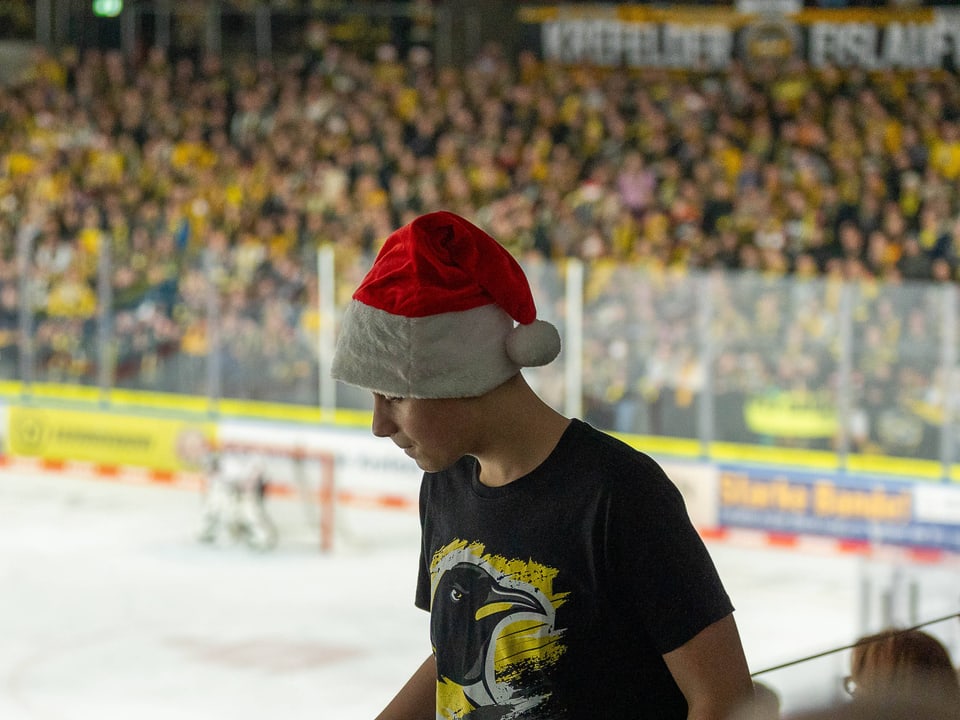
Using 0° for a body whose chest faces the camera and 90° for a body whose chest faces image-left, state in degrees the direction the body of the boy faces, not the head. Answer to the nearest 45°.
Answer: approximately 45°

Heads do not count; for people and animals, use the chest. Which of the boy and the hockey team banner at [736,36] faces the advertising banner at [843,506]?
the hockey team banner at [736,36]

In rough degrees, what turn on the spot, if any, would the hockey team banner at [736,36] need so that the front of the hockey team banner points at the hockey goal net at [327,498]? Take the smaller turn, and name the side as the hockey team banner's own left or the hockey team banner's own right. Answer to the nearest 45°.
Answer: approximately 45° to the hockey team banner's own right

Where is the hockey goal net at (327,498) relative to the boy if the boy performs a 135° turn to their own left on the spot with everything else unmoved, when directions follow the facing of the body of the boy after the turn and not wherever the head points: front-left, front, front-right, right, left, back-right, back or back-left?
left

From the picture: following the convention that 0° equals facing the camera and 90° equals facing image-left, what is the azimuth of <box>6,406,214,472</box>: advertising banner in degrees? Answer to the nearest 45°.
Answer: approximately 0°

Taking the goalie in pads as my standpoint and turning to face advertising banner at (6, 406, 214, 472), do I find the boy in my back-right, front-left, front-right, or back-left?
back-left

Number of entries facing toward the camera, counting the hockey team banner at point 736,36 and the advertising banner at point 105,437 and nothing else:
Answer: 2

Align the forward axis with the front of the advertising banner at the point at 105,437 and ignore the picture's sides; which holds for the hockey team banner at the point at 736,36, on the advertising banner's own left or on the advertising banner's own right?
on the advertising banner's own left

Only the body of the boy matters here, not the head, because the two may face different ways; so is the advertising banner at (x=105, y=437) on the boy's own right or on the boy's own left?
on the boy's own right

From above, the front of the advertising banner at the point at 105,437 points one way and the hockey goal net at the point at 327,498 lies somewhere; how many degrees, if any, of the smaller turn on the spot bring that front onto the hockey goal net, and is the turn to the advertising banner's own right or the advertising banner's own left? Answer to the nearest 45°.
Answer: approximately 45° to the advertising banner's own left

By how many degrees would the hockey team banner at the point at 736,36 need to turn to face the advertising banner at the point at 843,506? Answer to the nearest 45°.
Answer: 0° — it already faces it

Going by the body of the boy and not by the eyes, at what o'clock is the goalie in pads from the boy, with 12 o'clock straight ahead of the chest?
The goalie in pads is roughly at 4 o'clock from the boy.
